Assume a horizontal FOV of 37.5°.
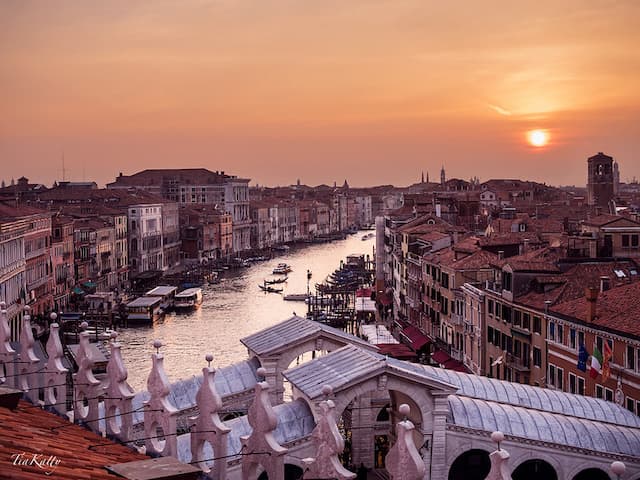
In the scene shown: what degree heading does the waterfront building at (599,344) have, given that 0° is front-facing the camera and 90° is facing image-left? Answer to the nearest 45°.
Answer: approximately 45°

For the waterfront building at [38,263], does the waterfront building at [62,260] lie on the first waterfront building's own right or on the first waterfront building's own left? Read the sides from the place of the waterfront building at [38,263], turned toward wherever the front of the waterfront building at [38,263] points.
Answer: on the first waterfront building's own left

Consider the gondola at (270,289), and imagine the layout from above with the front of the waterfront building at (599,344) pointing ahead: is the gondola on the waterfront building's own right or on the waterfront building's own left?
on the waterfront building's own right

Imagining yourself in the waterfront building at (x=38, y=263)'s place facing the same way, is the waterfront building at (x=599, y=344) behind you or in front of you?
in front

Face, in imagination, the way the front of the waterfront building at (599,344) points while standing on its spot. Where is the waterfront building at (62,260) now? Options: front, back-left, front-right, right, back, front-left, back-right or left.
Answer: right

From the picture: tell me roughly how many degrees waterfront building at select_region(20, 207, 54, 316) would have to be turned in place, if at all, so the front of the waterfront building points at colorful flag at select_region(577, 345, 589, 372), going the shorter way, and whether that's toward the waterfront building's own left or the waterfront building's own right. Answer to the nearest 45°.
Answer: approximately 45° to the waterfront building's own right

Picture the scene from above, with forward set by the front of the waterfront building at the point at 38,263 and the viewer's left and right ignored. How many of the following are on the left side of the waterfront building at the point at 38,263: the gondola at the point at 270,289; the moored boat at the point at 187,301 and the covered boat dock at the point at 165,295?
3

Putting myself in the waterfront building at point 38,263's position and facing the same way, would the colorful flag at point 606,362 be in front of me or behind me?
in front

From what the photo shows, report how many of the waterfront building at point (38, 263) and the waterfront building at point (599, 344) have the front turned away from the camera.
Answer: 0
